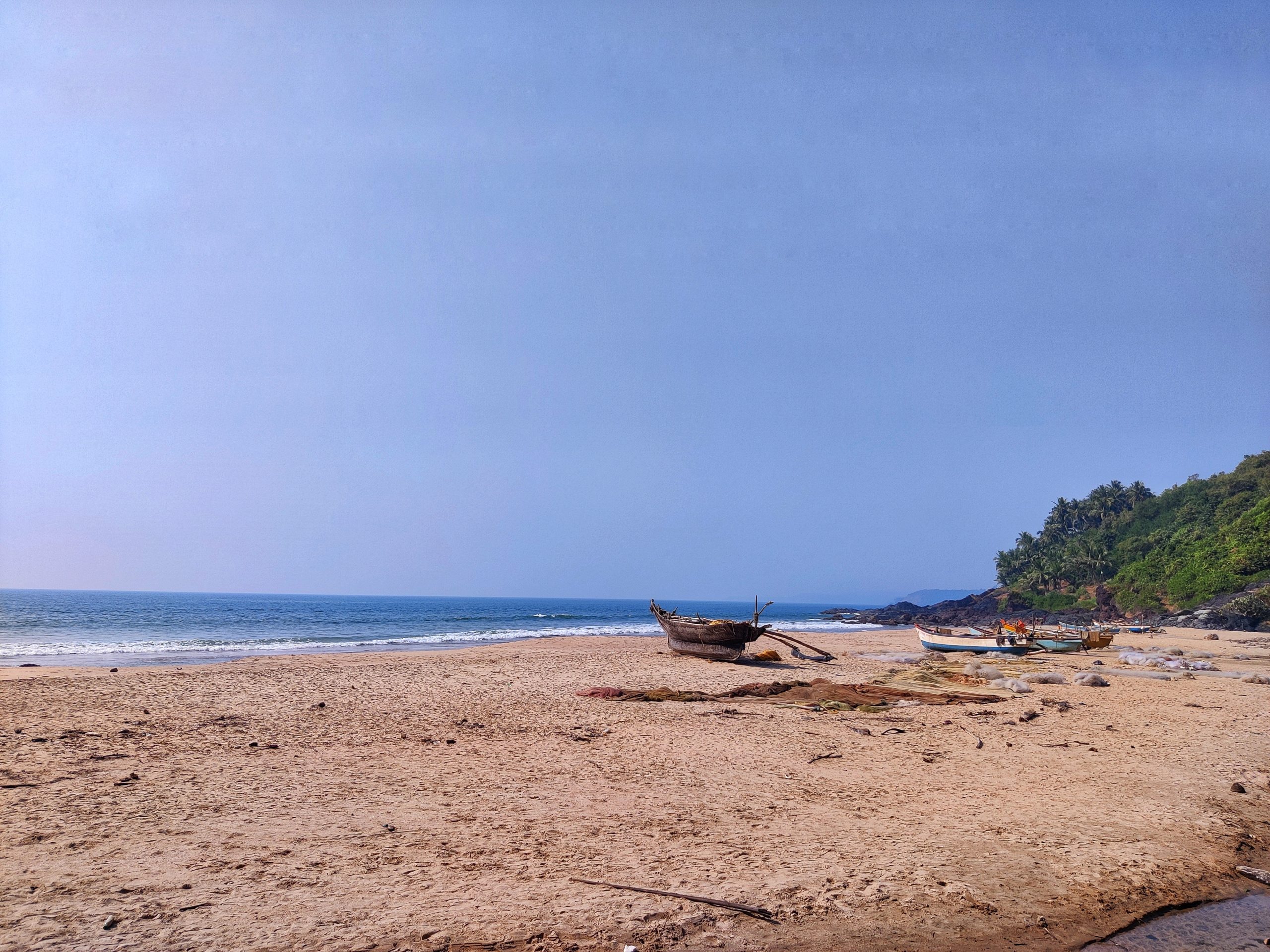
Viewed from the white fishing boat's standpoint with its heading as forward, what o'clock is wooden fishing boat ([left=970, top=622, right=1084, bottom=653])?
The wooden fishing boat is roughly at 5 o'clock from the white fishing boat.

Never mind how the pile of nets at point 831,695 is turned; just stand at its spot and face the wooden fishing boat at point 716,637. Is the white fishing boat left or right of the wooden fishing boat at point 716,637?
right

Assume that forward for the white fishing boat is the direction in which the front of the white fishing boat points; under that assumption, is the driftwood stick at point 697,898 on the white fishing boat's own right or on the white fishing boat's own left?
on the white fishing boat's own left

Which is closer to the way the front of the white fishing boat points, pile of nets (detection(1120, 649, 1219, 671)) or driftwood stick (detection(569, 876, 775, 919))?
the driftwood stick

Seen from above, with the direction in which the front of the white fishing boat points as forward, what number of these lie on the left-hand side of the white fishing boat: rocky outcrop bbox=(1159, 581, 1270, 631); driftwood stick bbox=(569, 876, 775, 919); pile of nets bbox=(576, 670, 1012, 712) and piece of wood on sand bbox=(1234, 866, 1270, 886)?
3

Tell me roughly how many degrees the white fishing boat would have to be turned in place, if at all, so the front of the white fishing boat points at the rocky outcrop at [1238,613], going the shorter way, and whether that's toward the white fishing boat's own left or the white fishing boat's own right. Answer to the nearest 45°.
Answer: approximately 135° to the white fishing boat's own right

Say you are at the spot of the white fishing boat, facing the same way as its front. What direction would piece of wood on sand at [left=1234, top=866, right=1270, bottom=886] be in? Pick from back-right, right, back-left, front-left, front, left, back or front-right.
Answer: left

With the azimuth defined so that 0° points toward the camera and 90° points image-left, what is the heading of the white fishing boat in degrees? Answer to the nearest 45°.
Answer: approximately 90°

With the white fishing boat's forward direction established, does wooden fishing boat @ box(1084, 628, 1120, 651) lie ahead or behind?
behind

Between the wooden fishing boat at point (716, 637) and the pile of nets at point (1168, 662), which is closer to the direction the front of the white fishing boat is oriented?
the wooden fishing boat

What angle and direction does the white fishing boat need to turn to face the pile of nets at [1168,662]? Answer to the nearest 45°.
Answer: approximately 135° to its left

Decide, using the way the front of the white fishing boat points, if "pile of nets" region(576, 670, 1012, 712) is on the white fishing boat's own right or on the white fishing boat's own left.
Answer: on the white fishing boat's own left
